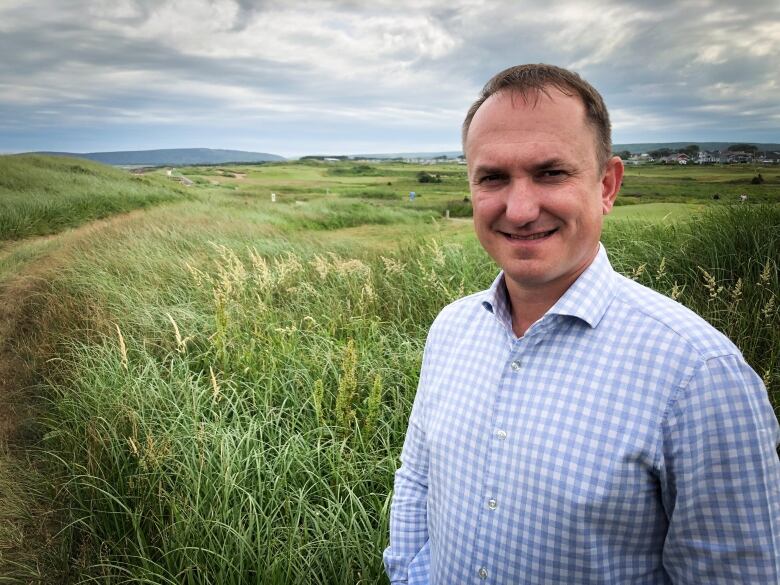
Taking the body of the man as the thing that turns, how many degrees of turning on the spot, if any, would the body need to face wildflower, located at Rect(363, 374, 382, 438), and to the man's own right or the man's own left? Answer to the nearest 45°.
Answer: approximately 90° to the man's own right

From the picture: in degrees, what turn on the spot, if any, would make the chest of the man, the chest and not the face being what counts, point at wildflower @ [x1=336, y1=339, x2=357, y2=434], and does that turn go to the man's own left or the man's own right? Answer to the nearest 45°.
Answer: approximately 90° to the man's own right

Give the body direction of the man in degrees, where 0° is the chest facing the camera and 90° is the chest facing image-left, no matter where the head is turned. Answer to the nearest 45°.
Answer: approximately 45°

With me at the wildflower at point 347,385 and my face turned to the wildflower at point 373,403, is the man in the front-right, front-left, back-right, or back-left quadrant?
front-right
